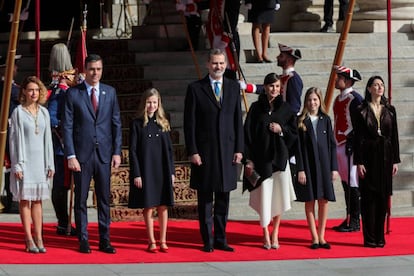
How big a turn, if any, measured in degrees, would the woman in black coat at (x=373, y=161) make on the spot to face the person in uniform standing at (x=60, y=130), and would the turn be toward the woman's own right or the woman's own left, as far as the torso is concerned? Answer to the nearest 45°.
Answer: approximately 90° to the woman's own right
